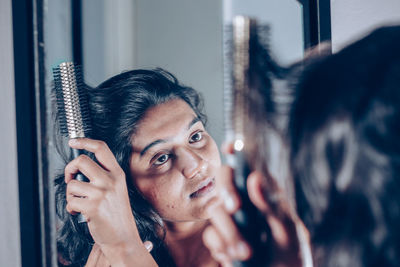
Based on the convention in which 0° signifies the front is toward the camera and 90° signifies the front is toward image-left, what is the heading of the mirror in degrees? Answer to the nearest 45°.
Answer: approximately 0°
